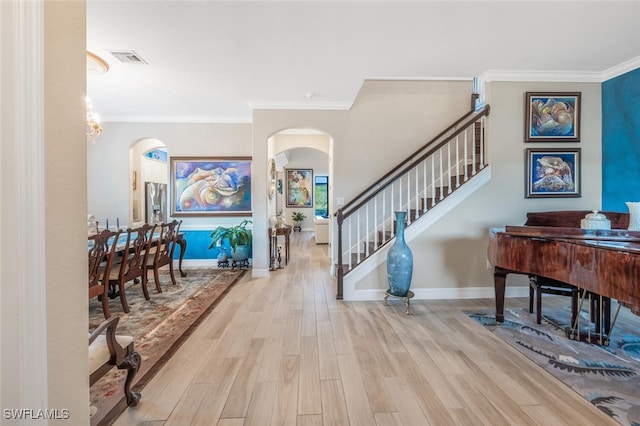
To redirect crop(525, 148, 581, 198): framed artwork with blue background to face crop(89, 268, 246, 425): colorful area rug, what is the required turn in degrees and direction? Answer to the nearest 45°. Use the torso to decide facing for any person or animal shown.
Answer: approximately 45° to its right

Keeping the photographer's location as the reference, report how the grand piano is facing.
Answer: facing away from the viewer

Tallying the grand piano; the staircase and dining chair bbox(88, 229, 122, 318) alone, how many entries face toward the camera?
0

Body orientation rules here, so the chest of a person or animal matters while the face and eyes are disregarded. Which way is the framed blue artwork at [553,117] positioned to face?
toward the camera

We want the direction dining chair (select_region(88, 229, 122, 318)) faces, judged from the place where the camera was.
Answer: facing away from the viewer and to the left of the viewer

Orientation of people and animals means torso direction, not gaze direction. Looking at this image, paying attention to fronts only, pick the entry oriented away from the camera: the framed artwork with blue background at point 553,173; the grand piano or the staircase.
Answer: the grand piano

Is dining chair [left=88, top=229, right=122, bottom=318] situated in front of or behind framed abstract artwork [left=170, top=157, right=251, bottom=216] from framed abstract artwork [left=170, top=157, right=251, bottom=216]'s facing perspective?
in front

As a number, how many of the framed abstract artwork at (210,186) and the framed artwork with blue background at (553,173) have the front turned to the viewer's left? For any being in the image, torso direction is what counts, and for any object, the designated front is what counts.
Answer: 0

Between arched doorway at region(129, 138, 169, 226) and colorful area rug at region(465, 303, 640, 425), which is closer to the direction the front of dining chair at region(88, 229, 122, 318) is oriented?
the arched doorway

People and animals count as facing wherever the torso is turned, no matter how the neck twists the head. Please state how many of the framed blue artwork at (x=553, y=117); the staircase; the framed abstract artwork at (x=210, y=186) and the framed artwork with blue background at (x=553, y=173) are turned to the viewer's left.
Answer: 1

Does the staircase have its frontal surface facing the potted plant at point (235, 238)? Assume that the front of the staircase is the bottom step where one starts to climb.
yes

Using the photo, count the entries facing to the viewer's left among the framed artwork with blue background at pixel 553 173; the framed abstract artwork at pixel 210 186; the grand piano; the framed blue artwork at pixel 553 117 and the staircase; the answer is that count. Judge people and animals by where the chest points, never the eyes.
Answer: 1

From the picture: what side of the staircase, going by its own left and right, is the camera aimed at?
left

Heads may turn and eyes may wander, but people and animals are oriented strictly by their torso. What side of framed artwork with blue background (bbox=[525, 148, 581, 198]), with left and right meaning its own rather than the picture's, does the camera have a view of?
front

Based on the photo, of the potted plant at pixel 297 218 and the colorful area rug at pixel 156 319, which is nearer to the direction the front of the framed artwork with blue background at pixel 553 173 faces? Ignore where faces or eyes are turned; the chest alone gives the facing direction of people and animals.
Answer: the colorful area rug

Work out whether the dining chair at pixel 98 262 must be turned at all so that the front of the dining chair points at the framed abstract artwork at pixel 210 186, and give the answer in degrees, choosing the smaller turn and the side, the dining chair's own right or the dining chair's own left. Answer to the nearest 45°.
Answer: approximately 90° to the dining chair's own right

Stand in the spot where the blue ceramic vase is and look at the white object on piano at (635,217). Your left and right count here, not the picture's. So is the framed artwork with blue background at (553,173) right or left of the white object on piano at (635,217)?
left
